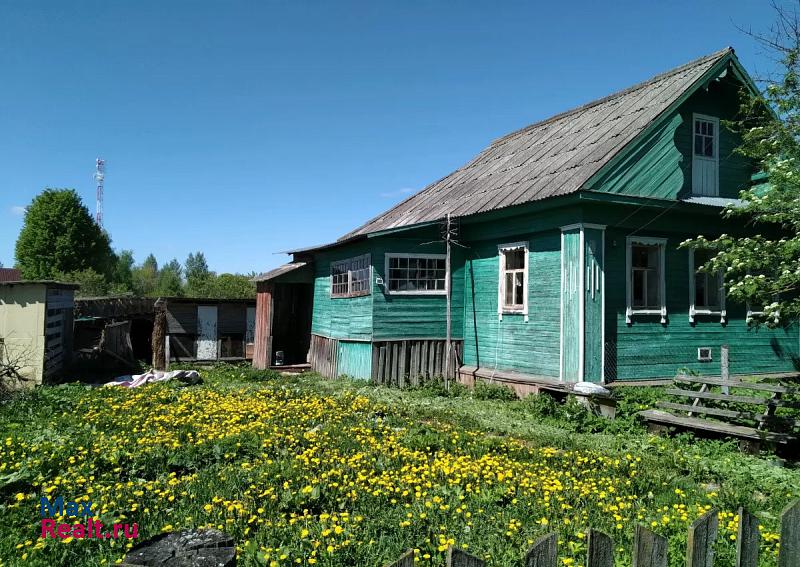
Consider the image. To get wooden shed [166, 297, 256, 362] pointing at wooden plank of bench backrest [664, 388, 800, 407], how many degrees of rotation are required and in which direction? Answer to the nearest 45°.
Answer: approximately 45° to its left

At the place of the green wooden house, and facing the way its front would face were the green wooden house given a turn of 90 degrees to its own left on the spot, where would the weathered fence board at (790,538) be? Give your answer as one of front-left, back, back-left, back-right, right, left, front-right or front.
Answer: back-right

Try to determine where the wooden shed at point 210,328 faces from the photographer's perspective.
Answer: facing the viewer

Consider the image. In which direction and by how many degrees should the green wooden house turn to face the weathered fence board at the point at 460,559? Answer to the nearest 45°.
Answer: approximately 45° to its right

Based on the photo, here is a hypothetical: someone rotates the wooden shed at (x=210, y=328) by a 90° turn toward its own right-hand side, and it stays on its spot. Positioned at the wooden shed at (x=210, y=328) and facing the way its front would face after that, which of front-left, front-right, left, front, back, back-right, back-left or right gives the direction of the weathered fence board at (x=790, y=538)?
left

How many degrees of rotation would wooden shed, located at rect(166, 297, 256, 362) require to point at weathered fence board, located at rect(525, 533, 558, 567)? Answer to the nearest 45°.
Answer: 0° — it already faces it

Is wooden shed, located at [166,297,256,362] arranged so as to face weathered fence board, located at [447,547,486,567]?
yes

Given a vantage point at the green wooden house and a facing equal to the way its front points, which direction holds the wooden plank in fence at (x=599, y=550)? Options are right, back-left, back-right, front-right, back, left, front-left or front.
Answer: front-right

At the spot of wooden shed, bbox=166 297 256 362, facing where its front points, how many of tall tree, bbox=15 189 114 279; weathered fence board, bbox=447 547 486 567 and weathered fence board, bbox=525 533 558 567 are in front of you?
2

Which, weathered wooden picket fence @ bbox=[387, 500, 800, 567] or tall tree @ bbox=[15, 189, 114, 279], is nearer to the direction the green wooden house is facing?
the weathered wooden picket fence

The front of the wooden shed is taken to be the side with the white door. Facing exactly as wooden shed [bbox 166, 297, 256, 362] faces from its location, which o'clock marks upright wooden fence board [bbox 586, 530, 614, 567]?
The upright wooden fence board is roughly at 12 o'clock from the wooden shed.

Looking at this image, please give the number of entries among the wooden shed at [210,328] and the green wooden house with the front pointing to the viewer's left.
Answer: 0

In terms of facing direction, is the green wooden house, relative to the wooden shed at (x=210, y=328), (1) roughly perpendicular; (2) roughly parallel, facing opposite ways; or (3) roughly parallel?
roughly parallel

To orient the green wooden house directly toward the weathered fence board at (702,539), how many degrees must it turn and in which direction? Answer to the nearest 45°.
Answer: approximately 45° to its right

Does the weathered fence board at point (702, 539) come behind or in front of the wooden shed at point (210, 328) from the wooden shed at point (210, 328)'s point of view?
in front

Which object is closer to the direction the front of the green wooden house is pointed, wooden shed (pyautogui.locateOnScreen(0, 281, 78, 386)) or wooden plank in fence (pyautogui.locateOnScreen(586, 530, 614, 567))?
the wooden plank in fence
